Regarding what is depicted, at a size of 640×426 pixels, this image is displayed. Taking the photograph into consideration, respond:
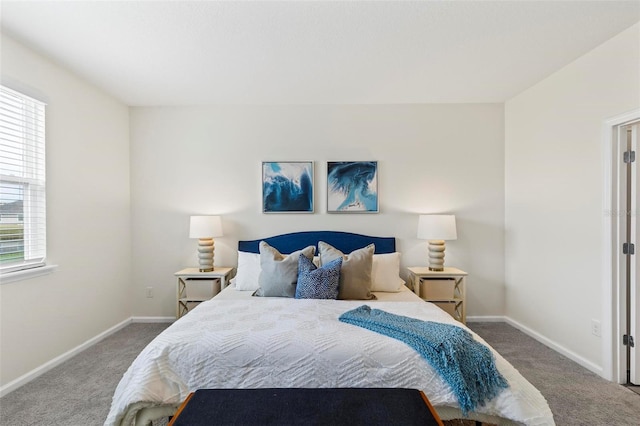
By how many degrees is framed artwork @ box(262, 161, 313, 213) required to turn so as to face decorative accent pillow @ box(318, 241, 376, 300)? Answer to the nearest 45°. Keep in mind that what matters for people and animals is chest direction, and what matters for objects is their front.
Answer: approximately 45° to its left

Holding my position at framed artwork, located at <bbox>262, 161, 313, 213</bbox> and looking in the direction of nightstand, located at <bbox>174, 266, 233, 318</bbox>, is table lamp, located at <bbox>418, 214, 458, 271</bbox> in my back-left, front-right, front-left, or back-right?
back-left

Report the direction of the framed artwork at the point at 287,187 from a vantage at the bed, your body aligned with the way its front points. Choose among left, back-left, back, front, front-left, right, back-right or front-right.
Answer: back

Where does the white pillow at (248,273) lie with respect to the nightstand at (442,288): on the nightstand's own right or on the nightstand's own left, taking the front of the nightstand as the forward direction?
on the nightstand's own right

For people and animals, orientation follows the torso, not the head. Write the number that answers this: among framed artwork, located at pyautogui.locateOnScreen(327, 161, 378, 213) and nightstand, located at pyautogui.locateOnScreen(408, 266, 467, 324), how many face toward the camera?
2

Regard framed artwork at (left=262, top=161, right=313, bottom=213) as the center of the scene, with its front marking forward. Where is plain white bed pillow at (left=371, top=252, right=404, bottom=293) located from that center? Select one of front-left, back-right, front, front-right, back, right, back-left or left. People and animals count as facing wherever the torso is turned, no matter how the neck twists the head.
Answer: front-left
